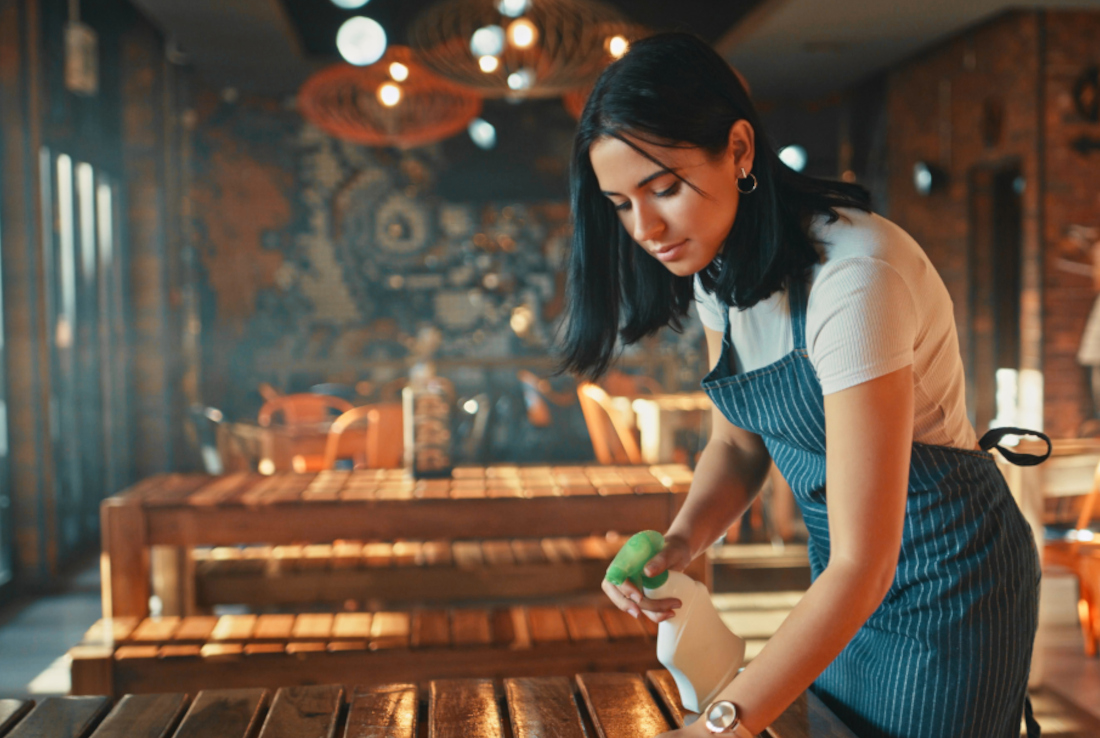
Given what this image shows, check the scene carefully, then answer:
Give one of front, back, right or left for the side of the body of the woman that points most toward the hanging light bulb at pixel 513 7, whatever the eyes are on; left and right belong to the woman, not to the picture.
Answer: right

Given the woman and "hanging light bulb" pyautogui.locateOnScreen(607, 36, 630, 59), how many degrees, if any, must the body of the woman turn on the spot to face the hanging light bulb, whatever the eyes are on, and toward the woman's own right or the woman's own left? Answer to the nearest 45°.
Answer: approximately 135° to the woman's own right

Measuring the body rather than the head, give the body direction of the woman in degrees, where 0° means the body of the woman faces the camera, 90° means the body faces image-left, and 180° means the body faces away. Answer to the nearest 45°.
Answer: approximately 45°

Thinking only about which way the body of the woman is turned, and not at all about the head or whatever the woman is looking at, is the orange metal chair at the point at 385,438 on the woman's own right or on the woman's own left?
on the woman's own right
